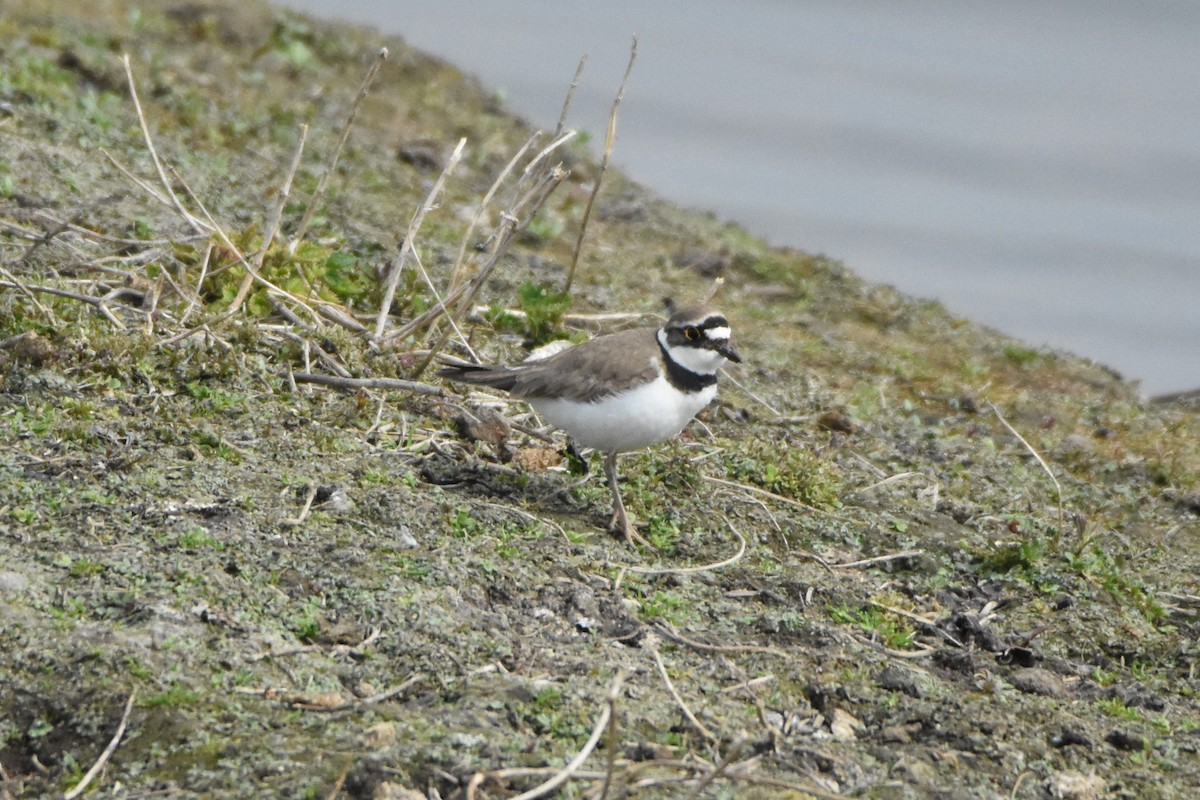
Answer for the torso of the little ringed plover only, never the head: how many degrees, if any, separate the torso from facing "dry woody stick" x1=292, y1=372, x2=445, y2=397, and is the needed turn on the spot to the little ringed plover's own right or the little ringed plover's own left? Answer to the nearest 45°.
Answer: approximately 180°

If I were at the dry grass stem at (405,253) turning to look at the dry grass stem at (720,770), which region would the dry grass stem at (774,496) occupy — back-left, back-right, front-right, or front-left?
front-left

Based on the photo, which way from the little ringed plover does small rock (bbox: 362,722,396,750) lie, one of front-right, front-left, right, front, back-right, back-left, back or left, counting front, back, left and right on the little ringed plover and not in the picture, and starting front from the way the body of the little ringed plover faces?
right

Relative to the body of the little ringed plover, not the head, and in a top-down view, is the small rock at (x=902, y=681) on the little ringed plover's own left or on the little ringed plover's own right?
on the little ringed plover's own right

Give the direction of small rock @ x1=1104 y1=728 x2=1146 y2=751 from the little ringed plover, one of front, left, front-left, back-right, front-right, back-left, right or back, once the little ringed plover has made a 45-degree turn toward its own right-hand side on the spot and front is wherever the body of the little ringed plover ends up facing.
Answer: front

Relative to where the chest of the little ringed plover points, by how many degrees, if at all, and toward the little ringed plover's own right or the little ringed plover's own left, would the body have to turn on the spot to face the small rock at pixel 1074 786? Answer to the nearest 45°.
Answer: approximately 45° to the little ringed plover's own right

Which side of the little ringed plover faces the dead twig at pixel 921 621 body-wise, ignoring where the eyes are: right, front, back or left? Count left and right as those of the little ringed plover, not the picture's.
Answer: front

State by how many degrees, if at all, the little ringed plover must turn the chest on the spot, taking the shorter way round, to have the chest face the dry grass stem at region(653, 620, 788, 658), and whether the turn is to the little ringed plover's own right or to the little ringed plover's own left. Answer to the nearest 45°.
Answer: approximately 45° to the little ringed plover's own right

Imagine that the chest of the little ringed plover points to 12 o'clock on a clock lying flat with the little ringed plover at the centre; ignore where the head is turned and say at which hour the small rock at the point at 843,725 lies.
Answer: The small rock is roughly at 2 o'clock from the little ringed plover.

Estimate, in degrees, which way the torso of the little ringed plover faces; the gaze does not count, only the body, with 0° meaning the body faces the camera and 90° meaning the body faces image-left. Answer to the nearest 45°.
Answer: approximately 270°

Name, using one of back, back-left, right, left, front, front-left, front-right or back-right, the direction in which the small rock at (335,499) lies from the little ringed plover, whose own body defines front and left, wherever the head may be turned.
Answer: back-right

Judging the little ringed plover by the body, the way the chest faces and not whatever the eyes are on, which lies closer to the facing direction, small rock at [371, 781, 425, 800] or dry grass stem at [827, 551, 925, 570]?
the dry grass stem

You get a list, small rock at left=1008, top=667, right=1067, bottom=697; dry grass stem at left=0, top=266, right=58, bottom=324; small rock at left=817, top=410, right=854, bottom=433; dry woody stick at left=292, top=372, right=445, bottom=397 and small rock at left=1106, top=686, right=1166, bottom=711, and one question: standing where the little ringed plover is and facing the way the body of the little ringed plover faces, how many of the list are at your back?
2

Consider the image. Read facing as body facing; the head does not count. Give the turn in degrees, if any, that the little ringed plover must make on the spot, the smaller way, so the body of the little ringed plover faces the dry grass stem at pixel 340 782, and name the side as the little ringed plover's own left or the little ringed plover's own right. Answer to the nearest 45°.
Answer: approximately 90° to the little ringed plover's own right

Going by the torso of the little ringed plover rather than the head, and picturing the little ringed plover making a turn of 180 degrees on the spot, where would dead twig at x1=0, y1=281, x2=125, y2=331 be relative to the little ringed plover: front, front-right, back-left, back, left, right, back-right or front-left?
front

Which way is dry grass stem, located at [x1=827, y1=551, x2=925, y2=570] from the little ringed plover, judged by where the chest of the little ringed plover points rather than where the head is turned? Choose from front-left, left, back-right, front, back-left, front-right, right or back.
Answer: front
